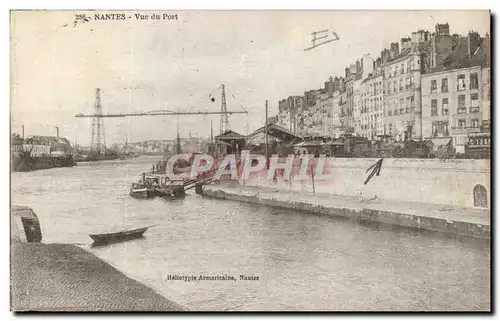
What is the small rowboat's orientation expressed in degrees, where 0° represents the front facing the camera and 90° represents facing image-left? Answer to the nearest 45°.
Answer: approximately 270°
